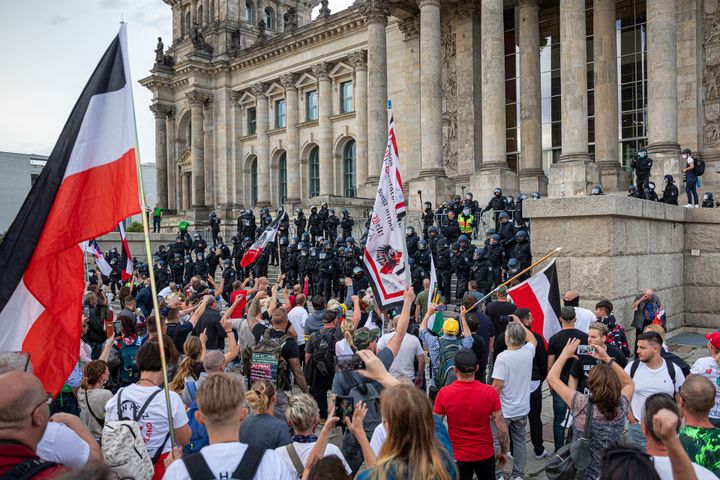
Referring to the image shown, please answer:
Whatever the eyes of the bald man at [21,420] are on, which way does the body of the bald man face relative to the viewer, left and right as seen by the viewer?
facing away from the viewer and to the right of the viewer

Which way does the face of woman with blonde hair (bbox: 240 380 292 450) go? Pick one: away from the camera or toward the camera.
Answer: away from the camera

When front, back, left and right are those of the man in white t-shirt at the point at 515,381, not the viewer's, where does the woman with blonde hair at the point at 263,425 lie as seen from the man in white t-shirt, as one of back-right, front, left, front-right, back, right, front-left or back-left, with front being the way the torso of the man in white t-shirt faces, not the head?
left

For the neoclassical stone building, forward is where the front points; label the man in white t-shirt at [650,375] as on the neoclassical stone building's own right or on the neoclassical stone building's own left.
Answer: on the neoclassical stone building's own left

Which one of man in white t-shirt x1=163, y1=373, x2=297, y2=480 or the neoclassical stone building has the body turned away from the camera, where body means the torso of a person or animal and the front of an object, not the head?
the man in white t-shirt

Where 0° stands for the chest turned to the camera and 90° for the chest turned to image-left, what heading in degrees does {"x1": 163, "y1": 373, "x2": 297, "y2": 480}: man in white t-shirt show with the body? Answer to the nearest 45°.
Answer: approximately 180°

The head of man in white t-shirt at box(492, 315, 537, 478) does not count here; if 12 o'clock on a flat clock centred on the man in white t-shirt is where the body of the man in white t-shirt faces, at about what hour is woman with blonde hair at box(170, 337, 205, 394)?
The woman with blonde hair is roughly at 10 o'clock from the man in white t-shirt.

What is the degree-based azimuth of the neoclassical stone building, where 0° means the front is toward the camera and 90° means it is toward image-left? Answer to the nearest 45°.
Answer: approximately 45°

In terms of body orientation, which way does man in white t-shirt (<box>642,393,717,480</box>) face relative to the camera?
away from the camera

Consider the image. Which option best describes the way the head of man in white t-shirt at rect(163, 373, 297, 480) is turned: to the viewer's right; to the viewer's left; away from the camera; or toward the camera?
away from the camera

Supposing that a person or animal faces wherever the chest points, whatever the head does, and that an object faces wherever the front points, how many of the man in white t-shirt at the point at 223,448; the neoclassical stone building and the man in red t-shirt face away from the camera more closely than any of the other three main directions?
2

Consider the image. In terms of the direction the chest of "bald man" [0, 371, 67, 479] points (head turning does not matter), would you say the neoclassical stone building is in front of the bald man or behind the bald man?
in front

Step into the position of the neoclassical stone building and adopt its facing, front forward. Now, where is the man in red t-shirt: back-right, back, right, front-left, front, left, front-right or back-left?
front-left

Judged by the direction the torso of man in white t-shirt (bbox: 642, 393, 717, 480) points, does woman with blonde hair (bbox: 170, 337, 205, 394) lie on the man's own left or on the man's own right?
on the man's own left
